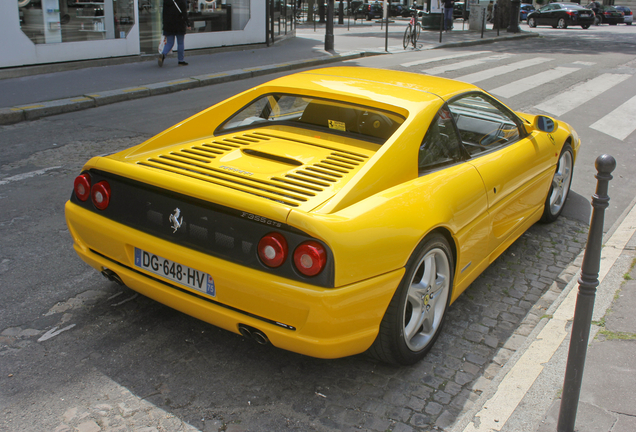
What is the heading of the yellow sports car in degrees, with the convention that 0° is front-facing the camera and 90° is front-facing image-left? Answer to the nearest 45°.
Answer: approximately 225°

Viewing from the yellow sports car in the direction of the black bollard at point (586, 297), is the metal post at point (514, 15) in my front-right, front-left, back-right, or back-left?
back-left

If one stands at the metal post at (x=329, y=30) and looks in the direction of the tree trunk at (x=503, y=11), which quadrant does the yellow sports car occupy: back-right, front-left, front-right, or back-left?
back-right

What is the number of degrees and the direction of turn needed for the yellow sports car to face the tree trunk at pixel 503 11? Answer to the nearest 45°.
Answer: approximately 45° to its left

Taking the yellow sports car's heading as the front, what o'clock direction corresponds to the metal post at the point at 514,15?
The metal post is roughly at 11 o'clock from the yellow sports car.

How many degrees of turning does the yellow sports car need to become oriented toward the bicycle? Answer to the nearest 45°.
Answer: approximately 45° to its left

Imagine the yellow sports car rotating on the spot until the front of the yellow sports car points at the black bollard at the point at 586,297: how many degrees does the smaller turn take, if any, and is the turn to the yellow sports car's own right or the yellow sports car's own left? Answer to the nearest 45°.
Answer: approximately 90° to the yellow sports car's own right

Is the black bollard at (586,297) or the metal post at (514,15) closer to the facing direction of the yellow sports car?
the metal post

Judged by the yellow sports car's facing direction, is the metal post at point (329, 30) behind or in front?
in front
